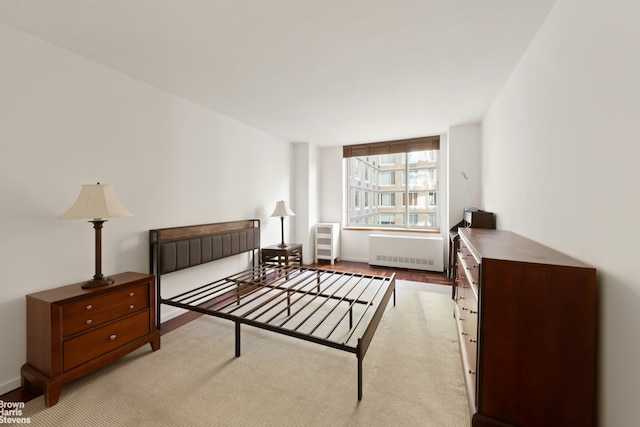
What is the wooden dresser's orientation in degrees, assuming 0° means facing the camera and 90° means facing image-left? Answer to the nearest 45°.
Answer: approximately 90°

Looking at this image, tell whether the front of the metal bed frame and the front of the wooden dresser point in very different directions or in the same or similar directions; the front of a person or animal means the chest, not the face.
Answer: very different directions

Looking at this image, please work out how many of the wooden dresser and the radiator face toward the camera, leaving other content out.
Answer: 1

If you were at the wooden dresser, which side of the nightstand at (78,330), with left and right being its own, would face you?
front

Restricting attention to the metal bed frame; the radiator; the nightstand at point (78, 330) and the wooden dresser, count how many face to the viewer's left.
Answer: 1

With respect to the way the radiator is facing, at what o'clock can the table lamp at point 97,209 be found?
The table lamp is roughly at 1 o'clock from the radiator.

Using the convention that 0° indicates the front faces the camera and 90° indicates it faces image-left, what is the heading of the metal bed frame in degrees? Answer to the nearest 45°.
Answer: approximately 315°

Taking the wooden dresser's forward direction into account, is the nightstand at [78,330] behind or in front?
in front

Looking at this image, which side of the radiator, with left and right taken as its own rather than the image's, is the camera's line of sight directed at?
front

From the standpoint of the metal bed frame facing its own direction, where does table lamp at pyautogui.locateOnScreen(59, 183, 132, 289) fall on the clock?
The table lamp is roughly at 4 o'clock from the metal bed frame.
